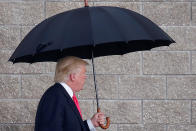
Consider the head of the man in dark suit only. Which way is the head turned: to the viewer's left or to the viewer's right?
to the viewer's right

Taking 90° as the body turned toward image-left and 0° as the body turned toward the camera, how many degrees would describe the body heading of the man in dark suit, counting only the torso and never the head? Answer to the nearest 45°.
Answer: approximately 270°
